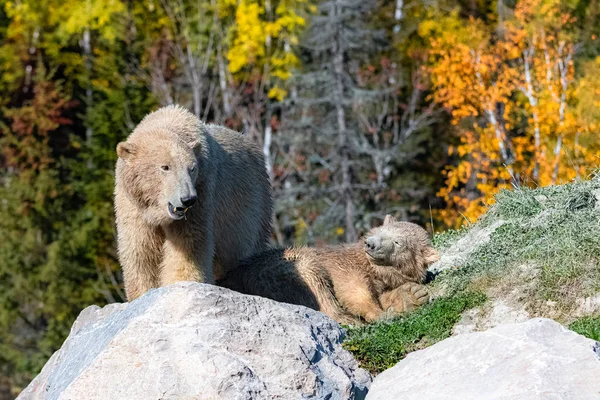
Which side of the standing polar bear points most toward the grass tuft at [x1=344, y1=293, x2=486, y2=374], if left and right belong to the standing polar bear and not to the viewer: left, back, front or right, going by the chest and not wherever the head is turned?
left

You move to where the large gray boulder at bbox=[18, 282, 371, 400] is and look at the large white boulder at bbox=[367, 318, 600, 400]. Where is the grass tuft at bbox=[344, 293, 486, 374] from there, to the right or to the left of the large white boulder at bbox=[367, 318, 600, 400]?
left

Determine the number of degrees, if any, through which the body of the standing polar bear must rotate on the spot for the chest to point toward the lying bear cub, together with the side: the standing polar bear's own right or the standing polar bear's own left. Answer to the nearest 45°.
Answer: approximately 135° to the standing polar bear's own left

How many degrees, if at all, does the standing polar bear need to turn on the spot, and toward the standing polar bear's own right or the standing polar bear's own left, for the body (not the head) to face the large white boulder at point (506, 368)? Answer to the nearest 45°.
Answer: approximately 90° to the standing polar bear's own left

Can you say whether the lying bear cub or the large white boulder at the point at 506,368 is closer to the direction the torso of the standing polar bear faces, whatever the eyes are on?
the large white boulder

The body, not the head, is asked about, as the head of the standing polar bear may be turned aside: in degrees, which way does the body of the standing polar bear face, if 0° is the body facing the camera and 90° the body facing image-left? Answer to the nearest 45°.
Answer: approximately 45°
